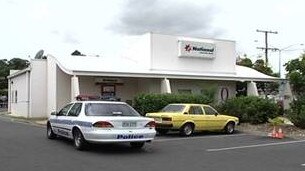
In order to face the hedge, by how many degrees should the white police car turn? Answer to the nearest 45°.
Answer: approximately 45° to its right

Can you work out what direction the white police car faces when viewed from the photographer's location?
facing away from the viewer and to the left of the viewer

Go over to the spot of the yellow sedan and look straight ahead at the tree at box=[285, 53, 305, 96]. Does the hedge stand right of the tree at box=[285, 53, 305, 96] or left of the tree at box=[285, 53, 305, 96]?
left

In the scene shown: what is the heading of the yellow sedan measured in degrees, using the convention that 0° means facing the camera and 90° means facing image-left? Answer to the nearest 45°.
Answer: approximately 225°

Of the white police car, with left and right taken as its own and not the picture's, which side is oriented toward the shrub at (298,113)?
right

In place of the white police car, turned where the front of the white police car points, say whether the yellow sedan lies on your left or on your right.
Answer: on your right

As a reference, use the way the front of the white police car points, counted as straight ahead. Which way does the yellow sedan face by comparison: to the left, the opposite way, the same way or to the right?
to the right

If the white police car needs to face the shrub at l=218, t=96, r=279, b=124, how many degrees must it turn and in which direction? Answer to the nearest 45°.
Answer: approximately 90° to its right
